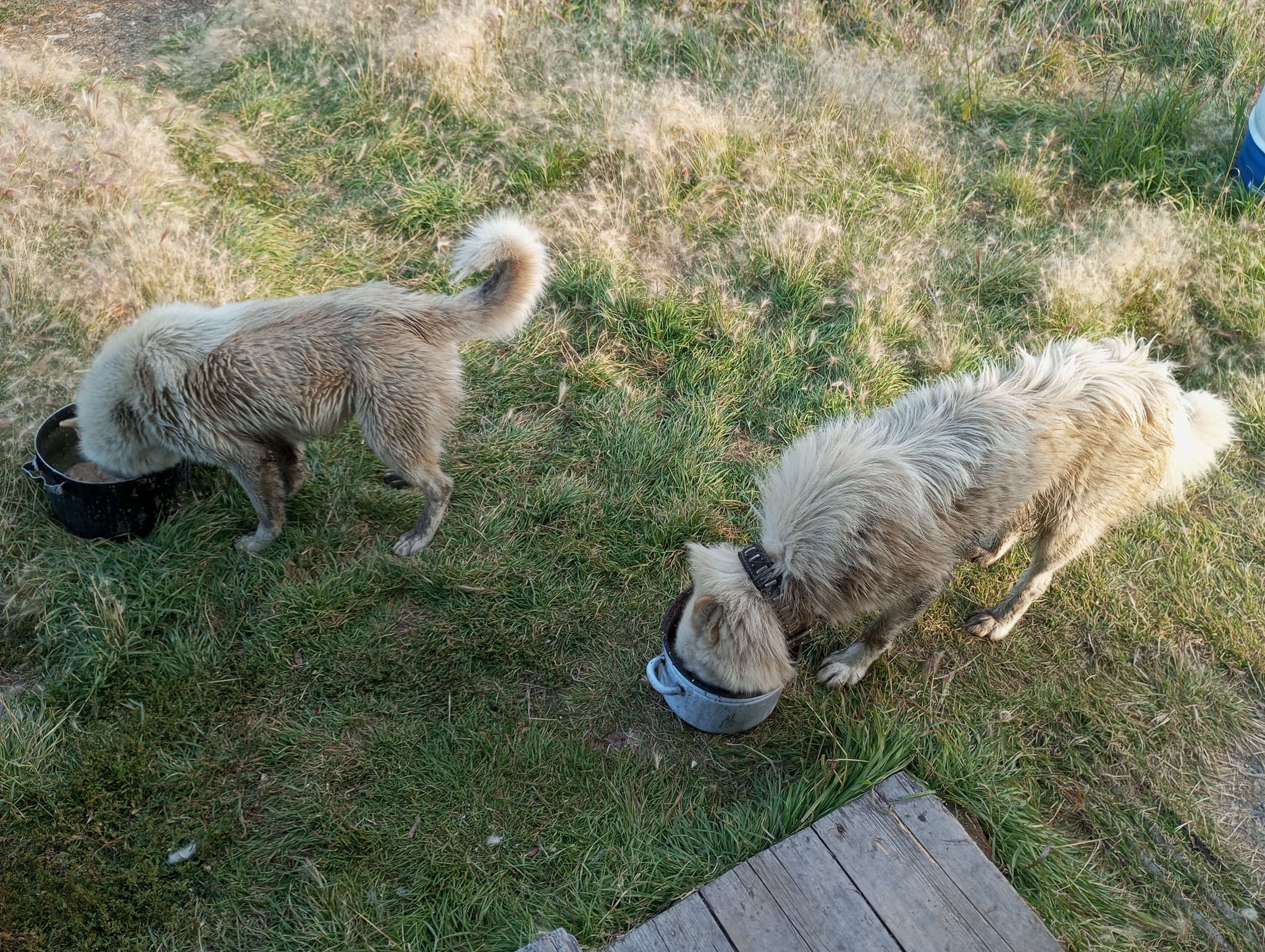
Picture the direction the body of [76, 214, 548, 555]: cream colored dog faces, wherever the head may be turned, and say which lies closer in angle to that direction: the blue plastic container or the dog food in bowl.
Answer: the dog food in bowl

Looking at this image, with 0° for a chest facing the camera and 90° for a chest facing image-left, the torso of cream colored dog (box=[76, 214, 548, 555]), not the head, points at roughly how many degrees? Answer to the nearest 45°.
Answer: approximately 90°

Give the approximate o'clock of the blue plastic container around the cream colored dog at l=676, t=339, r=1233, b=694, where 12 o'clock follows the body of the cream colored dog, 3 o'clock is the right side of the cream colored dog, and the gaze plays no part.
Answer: The blue plastic container is roughly at 5 o'clock from the cream colored dog.

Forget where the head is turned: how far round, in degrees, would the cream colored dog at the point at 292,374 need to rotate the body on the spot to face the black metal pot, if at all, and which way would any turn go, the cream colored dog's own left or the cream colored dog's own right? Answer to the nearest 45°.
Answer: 0° — it already faces it

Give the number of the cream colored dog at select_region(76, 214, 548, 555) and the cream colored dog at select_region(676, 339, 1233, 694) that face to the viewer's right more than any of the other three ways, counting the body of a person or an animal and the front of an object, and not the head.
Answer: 0

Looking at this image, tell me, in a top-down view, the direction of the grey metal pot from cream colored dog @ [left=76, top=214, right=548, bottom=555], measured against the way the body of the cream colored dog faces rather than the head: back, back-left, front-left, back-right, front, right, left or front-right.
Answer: back-left

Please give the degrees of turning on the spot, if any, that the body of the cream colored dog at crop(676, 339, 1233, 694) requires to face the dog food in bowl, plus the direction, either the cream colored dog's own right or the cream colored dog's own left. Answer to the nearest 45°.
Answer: approximately 45° to the cream colored dog's own right

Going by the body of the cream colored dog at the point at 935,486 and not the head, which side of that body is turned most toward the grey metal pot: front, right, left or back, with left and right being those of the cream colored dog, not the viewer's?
front

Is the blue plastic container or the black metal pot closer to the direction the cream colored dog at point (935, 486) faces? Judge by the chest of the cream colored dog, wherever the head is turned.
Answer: the black metal pot

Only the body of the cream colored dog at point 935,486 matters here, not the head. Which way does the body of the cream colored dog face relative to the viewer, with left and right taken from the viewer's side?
facing the viewer and to the left of the viewer

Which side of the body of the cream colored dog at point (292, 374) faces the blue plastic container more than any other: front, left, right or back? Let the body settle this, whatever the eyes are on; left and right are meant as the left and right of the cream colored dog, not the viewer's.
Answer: back

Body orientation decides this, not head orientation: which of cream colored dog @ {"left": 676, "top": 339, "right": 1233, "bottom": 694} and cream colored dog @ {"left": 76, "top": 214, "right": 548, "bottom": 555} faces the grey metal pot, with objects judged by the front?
cream colored dog @ {"left": 676, "top": 339, "right": 1233, "bottom": 694}

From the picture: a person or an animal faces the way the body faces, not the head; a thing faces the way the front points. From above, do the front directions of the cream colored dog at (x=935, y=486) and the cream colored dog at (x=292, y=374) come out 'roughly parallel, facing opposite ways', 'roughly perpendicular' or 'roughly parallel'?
roughly parallel

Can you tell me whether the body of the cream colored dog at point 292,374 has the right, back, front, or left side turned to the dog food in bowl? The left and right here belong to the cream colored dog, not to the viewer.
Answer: front
